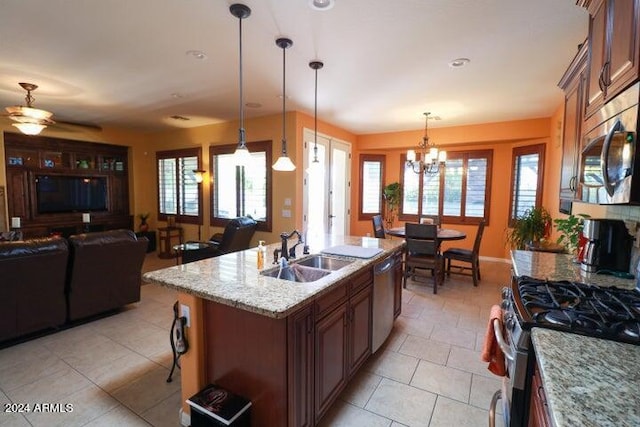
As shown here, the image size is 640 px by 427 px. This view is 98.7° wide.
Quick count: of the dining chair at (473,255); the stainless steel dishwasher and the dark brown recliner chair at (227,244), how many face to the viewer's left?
2

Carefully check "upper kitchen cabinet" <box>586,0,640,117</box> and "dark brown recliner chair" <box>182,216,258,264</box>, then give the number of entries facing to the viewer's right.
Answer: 0

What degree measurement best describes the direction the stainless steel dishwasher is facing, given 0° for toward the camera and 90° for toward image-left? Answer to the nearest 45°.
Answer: approximately 270°

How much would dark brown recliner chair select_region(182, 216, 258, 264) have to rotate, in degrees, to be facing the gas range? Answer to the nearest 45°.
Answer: approximately 90° to its left

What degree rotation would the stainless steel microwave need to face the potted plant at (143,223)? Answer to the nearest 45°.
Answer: approximately 45° to its right

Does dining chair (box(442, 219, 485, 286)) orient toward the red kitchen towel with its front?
no

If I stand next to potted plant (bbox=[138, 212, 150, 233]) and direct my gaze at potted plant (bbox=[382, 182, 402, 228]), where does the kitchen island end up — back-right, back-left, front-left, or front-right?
front-right

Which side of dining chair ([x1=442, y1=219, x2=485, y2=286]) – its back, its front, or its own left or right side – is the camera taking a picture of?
left

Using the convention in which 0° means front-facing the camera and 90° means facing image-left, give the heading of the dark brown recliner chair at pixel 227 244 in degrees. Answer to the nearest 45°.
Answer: approximately 90°

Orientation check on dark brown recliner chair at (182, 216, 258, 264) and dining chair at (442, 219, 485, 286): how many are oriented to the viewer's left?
2

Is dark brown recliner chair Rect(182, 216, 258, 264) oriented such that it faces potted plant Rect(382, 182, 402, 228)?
no

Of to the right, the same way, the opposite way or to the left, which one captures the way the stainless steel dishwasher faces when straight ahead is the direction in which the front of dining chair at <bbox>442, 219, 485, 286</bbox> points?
the opposite way

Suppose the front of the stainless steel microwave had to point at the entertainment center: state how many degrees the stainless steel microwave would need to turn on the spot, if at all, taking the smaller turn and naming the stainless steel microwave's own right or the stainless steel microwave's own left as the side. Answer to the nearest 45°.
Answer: approximately 45° to the stainless steel microwave's own right

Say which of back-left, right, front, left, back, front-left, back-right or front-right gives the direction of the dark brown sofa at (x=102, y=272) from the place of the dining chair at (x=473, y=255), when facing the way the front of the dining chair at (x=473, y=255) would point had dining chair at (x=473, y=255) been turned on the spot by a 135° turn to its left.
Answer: right

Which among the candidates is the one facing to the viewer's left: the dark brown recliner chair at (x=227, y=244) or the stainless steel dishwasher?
the dark brown recliner chair

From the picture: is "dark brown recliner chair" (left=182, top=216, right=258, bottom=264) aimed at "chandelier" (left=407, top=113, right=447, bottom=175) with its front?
no

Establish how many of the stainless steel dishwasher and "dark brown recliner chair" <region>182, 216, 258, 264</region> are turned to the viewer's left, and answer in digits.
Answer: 1

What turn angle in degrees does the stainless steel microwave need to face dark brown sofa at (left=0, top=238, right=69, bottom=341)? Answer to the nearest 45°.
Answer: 0° — it already faces it

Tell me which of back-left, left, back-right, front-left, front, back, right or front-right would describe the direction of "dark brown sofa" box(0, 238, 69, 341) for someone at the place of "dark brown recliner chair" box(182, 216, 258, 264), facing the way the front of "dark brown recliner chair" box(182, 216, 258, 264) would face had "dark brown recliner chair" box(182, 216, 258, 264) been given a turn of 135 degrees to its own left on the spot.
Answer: right
